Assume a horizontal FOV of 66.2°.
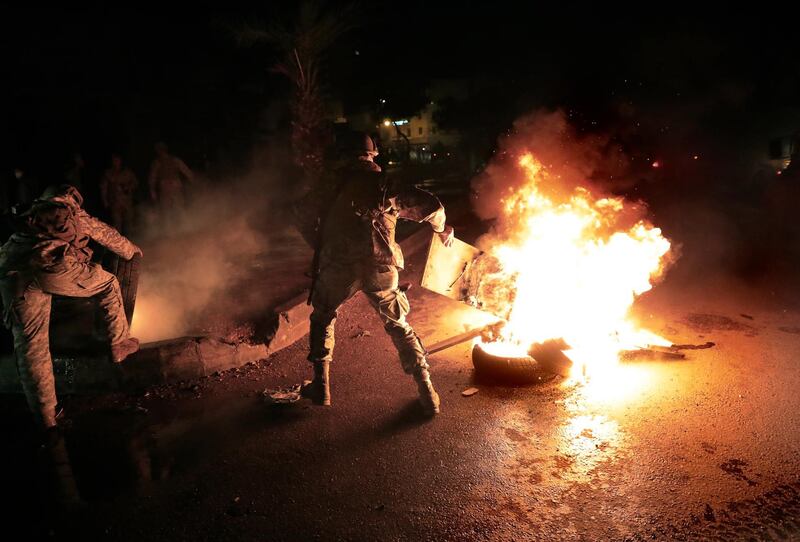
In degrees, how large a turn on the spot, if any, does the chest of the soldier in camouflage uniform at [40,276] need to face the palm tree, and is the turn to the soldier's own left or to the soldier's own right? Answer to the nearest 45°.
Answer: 0° — they already face it

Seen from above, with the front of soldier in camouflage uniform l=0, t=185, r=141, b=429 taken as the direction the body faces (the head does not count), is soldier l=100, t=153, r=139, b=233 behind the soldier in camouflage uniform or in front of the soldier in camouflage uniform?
in front

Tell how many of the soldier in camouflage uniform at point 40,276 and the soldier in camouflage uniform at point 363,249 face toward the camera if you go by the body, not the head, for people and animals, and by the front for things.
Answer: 0

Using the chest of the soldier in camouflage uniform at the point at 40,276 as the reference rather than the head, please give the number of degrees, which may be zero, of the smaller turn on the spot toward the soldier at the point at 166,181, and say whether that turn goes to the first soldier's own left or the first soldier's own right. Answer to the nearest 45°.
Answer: approximately 45° to the first soldier's own left

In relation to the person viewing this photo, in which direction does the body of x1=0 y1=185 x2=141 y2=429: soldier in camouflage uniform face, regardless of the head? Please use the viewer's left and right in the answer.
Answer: facing away from the viewer and to the right of the viewer
